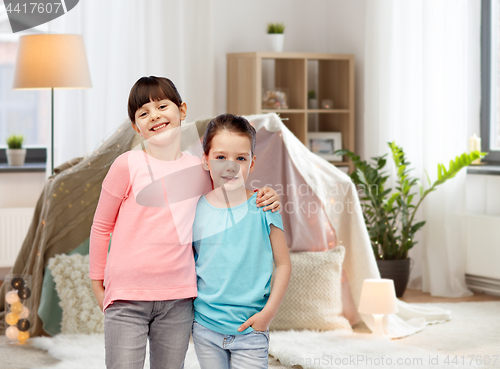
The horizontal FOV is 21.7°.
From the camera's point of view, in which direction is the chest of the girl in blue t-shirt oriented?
toward the camera

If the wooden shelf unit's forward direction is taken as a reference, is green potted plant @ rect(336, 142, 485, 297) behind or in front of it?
in front

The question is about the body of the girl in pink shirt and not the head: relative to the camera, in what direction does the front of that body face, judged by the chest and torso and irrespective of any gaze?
toward the camera

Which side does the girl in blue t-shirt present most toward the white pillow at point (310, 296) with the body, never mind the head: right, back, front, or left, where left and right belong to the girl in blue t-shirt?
back

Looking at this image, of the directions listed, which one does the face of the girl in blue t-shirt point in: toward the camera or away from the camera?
toward the camera

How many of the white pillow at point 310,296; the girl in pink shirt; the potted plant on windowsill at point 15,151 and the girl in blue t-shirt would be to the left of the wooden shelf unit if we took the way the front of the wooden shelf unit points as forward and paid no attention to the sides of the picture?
0

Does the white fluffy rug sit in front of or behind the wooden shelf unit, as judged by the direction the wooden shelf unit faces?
in front

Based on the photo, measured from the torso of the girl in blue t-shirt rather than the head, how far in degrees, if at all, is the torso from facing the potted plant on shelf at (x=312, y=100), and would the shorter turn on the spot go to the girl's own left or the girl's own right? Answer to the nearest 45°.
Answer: approximately 180°

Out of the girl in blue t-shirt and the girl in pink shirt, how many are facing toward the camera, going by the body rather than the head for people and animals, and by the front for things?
2

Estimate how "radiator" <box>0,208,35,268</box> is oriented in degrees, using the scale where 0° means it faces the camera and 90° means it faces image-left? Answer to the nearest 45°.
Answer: approximately 0°

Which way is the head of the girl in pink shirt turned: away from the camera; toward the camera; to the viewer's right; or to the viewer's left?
toward the camera

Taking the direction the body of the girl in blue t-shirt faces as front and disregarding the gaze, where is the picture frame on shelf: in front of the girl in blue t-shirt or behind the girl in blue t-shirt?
behind

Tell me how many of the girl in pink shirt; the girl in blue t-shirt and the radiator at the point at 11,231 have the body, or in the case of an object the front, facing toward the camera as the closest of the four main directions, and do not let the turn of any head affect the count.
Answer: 3

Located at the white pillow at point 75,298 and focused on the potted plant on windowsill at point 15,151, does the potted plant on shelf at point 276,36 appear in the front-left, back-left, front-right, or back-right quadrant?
front-right
